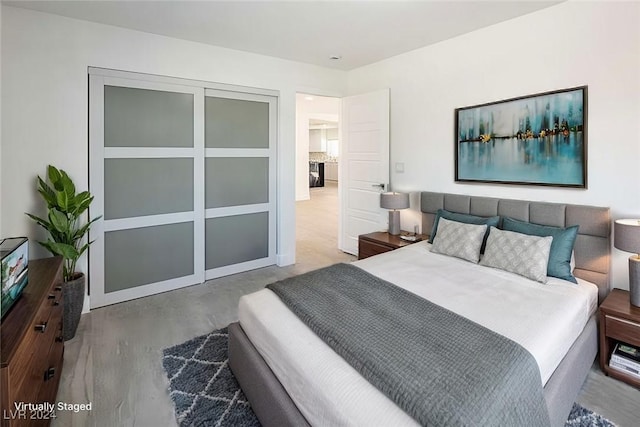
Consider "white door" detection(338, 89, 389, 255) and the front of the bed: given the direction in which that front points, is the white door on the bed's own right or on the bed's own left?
on the bed's own right

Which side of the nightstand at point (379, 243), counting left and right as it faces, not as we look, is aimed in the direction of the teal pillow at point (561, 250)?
left

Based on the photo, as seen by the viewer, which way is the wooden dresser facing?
to the viewer's right

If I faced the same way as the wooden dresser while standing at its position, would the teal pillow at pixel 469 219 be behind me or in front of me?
in front

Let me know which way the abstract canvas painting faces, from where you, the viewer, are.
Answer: facing the viewer and to the left of the viewer

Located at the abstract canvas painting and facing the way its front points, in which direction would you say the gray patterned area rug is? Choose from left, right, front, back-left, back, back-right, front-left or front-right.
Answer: front

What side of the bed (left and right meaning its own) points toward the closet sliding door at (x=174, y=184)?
right

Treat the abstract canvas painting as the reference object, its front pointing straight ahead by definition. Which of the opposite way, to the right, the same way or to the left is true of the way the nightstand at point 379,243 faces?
the same way

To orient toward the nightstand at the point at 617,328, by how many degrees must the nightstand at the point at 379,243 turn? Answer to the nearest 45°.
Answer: approximately 90° to its left

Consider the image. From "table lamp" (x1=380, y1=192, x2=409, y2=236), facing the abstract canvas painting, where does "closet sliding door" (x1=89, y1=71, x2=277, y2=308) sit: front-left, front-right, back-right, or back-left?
back-right

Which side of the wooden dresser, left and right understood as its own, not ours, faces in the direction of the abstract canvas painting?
front
